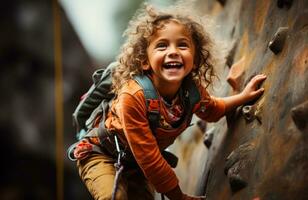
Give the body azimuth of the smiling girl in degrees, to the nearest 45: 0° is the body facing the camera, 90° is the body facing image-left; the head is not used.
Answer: approximately 315°
